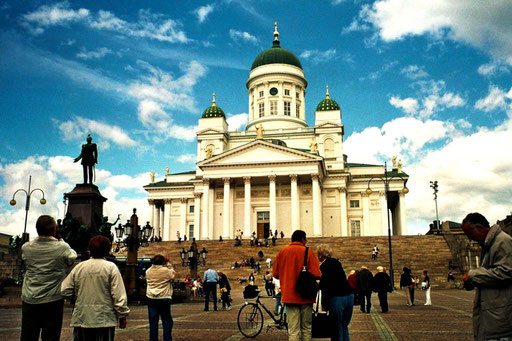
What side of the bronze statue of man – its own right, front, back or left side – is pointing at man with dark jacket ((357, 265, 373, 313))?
left

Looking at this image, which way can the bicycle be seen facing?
to the viewer's left

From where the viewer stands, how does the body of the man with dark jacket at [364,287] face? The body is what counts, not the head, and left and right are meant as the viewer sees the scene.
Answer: facing away from the viewer

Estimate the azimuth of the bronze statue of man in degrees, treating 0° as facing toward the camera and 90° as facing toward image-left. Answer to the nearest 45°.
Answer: approximately 0°

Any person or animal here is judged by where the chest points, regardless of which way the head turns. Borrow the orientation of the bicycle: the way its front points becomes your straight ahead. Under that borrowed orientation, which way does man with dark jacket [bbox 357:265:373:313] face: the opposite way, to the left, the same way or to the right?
to the right

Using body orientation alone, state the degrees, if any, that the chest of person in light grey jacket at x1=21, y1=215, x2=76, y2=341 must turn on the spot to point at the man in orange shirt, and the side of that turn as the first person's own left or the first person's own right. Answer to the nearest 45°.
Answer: approximately 90° to the first person's own right

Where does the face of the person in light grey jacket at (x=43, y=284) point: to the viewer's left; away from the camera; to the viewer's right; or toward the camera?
away from the camera

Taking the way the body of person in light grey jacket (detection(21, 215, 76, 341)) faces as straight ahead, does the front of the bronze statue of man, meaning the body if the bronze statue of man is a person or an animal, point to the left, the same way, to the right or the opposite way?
the opposite way

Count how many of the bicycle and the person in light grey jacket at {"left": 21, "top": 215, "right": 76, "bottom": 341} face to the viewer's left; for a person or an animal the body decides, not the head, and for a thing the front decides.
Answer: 1

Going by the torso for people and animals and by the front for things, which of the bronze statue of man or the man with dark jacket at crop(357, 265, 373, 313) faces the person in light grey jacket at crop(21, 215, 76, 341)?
the bronze statue of man

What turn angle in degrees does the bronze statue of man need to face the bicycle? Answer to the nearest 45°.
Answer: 0° — it already faces it

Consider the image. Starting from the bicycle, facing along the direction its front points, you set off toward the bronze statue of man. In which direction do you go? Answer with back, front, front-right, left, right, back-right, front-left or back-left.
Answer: front-right

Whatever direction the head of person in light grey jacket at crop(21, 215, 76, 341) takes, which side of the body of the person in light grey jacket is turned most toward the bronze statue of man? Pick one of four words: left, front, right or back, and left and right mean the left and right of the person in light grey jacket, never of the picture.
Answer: front

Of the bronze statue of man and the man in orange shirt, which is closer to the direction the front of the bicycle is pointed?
the bronze statue of man
